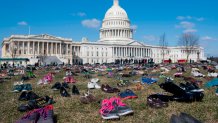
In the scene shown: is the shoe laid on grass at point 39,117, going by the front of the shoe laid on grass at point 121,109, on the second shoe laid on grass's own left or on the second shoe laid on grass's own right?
on the second shoe laid on grass's own right
